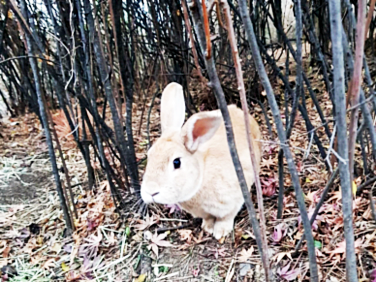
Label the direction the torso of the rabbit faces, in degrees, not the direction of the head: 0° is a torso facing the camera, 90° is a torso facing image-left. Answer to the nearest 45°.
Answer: approximately 45°

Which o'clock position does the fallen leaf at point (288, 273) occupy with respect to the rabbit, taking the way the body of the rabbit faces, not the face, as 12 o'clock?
The fallen leaf is roughly at 9 o'clock from the rabbit.
